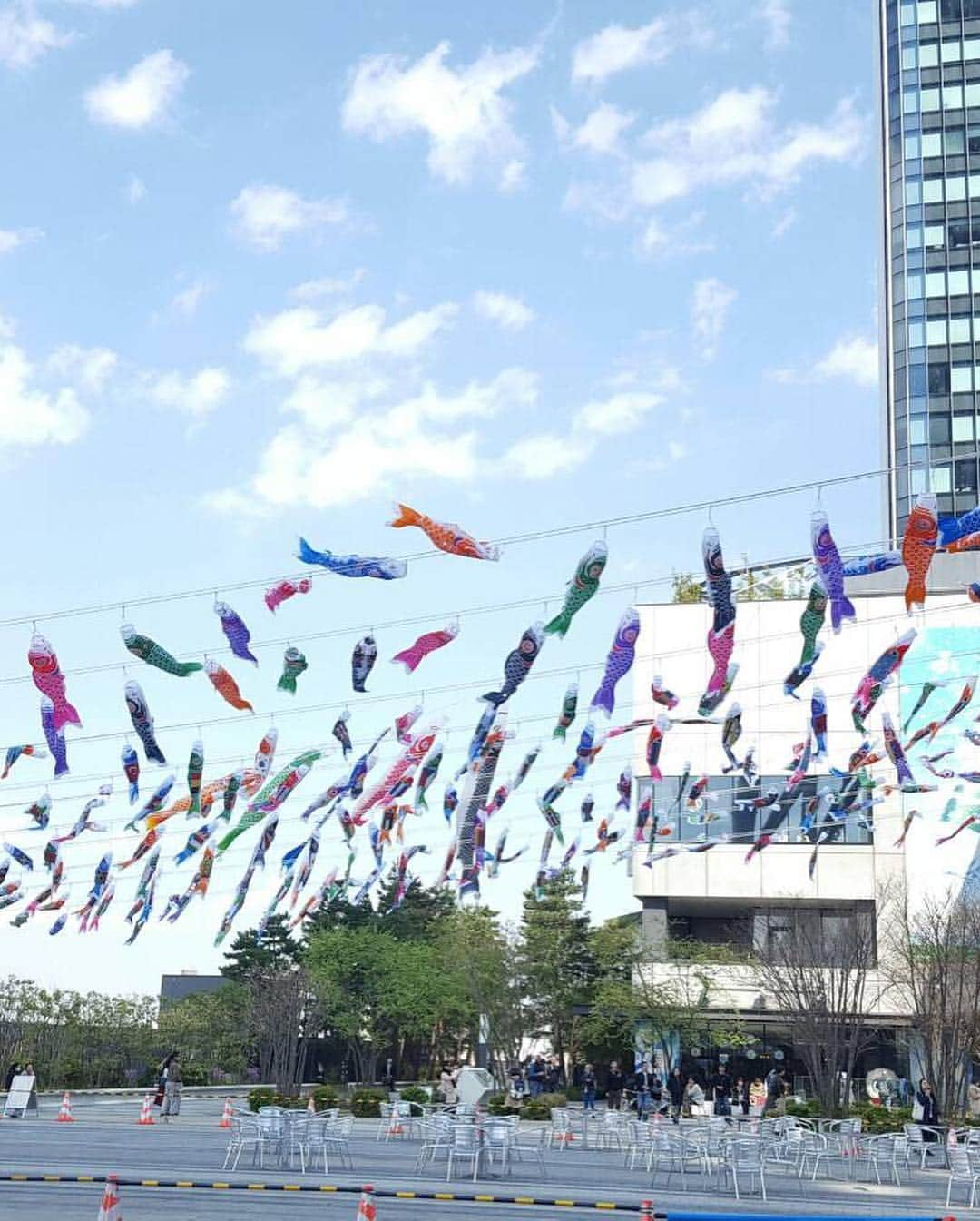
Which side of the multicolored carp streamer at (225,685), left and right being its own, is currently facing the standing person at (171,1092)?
right

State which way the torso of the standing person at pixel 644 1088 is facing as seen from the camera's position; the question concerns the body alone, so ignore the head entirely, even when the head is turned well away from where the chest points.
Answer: toward the camera

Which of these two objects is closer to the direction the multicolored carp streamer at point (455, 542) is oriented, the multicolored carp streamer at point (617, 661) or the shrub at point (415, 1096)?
the multicolored carp streamer

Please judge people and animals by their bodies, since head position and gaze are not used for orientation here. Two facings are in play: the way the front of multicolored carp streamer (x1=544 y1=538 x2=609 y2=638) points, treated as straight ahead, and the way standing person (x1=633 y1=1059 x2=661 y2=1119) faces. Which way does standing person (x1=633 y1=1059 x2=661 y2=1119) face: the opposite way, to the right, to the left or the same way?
to the right

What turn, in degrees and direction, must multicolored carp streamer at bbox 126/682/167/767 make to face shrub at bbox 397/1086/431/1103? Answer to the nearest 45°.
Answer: approximately 90° to its right

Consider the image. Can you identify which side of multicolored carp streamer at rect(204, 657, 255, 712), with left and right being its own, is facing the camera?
left
